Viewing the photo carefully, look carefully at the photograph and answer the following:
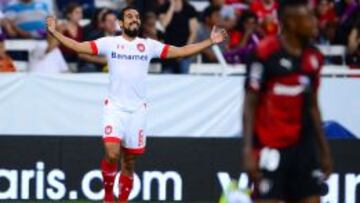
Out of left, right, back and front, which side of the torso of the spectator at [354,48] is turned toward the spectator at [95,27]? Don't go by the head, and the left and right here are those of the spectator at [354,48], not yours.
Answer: right

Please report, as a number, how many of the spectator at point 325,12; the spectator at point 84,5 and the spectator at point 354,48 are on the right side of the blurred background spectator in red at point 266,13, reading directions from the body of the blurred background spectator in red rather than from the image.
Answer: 1

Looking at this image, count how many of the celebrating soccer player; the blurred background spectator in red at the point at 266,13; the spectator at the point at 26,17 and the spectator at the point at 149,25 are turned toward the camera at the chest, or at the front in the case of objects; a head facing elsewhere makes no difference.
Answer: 4

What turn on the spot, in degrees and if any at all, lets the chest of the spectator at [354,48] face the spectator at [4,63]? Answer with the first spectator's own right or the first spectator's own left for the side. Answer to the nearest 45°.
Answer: approximately 45° to the first spectator's own right

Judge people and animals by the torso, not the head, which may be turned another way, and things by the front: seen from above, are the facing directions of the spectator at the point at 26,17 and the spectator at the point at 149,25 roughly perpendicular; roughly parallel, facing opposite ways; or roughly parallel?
roughly parallel

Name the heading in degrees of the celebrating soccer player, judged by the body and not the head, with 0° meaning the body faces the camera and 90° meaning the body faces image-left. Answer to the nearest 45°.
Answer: approximately 0°

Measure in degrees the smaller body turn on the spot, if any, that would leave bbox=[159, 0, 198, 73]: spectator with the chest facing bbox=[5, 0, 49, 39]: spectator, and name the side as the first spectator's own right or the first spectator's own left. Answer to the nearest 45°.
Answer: approximately 90° to the first spectator's own right

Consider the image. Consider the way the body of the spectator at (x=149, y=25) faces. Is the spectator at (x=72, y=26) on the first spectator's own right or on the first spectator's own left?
on the first spectator's own right

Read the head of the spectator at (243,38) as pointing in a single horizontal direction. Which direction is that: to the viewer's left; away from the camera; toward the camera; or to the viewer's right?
toward the camera

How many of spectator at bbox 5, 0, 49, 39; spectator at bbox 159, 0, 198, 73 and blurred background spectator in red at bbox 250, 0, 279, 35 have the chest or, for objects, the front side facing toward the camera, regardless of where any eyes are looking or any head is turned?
3

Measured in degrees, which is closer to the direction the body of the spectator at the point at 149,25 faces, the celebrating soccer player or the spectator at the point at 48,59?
the celebrating soccer player

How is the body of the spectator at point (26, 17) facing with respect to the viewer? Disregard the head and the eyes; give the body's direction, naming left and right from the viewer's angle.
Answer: facing the viewer

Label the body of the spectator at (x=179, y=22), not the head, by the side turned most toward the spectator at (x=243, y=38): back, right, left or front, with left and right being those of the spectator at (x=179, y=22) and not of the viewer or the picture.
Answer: left

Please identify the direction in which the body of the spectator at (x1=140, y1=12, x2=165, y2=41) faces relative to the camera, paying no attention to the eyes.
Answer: toward the camera
